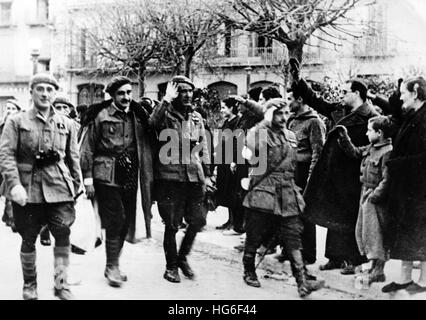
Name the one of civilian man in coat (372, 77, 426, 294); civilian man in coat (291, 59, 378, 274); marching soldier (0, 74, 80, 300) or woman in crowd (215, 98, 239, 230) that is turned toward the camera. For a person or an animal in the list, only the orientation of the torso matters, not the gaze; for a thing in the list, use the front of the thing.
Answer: the marching soldier

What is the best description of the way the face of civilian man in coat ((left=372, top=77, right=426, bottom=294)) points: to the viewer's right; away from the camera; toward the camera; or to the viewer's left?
to the viewer's left

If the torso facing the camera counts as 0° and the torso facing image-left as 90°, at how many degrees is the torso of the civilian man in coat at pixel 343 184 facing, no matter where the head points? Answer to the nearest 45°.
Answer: approximately 90°

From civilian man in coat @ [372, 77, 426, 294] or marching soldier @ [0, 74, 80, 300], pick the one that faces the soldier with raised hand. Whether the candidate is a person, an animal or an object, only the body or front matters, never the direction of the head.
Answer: the civilian man in coat

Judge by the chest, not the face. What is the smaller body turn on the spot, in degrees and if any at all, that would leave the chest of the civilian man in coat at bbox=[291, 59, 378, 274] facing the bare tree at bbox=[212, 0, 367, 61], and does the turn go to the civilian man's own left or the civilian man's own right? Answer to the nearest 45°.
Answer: approximately 90° to the civilian man's own right

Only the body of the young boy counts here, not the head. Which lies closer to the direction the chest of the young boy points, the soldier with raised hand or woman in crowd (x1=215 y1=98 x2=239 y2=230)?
the soldier with raised hand

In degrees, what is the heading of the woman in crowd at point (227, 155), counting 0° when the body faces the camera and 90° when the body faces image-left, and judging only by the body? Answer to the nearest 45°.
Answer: approximately 90°

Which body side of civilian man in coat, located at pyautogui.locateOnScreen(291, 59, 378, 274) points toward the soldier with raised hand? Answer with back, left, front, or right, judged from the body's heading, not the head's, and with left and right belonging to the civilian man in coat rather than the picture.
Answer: front

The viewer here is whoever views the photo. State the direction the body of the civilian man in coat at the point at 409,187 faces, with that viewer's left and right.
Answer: facing to the left of the viewer

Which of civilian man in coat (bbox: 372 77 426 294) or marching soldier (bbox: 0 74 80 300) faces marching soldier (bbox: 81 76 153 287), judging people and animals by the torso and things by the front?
the civilian man in coat

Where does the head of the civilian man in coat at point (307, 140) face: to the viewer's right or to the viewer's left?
to the viewer's left

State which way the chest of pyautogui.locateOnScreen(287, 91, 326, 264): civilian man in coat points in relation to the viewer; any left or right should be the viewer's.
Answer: facing the viewer and to the left of the viewer

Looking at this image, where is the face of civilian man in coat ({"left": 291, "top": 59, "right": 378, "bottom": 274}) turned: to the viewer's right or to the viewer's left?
to the viewer's left
